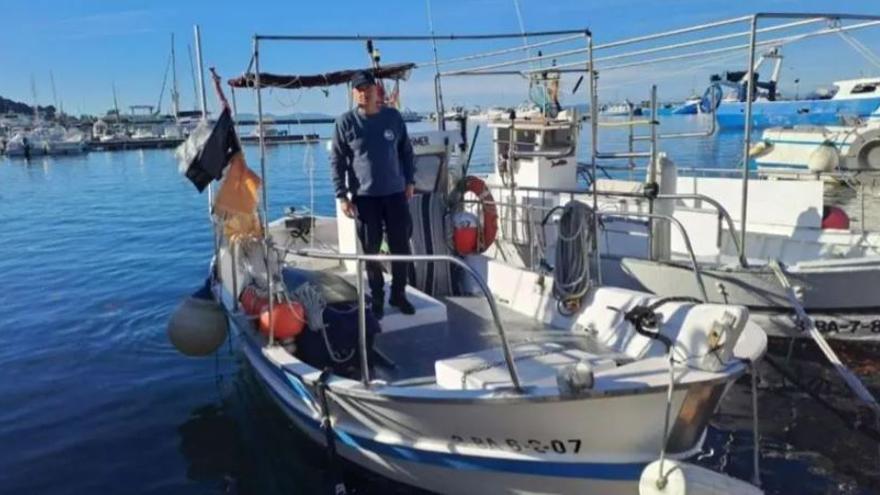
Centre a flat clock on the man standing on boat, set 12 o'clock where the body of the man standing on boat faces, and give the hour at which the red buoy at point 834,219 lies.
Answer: The red buoy is roughly at 8 o'clock from the man standing on boat.

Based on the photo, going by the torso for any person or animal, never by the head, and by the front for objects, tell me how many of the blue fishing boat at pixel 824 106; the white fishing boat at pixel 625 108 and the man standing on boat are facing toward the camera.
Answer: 1

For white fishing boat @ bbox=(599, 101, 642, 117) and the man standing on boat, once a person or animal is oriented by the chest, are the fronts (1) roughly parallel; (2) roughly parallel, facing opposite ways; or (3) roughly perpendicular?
roughly perpendicular

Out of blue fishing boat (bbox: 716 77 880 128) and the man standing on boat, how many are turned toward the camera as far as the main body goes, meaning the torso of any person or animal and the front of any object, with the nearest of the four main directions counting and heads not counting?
1
